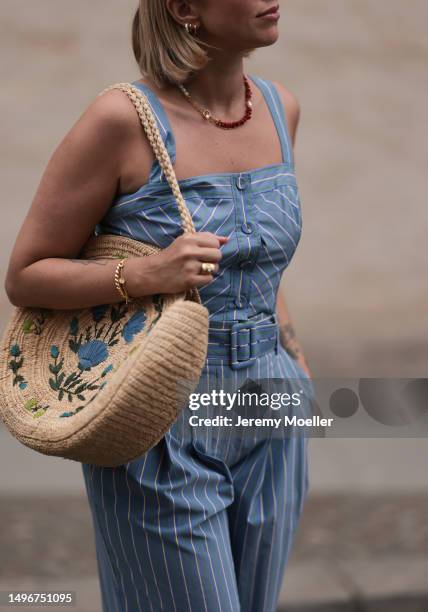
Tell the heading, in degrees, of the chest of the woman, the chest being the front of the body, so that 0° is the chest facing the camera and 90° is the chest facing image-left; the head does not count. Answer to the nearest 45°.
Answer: approximately 315°
